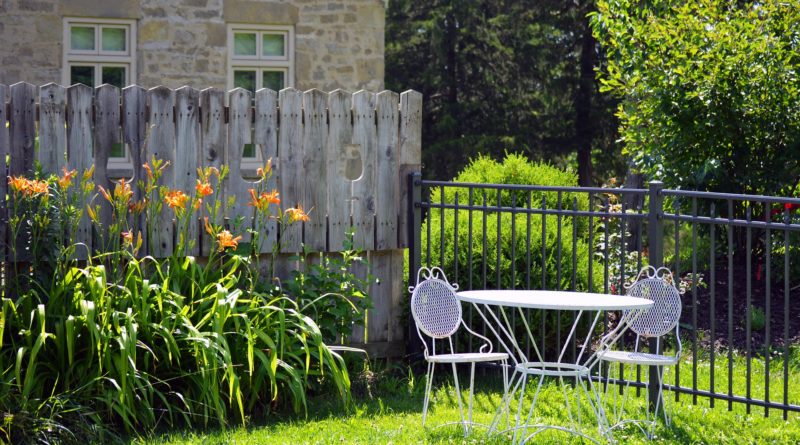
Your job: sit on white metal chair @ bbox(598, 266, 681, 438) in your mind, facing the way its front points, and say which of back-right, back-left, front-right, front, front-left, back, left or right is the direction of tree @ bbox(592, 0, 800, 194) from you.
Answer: back-right

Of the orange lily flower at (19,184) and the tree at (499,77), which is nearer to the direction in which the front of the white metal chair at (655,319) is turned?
the orange lily flower

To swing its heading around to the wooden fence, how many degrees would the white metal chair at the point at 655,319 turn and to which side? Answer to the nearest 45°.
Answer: approximately 45° to its right

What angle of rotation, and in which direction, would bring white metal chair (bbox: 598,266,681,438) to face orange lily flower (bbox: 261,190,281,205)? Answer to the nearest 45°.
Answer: approximately 45° to its right

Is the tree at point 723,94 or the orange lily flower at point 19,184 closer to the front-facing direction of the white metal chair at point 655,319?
the orange lily flower

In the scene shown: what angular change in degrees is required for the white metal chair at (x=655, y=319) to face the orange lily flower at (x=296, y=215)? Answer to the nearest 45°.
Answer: approximately 45° to its right

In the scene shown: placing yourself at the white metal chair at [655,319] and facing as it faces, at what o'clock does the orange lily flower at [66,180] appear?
The orange lily flower is roughly at 1 o'clock from the white metal chair.

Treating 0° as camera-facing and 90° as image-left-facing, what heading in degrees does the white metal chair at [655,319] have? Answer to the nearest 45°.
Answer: approximately 45°

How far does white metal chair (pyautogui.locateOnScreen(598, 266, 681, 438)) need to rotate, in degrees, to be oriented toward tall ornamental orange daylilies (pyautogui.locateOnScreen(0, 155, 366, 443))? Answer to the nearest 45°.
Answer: approximately 45° to its right

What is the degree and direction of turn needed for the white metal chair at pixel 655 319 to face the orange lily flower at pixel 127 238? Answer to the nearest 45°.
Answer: approximately 45° to its right
